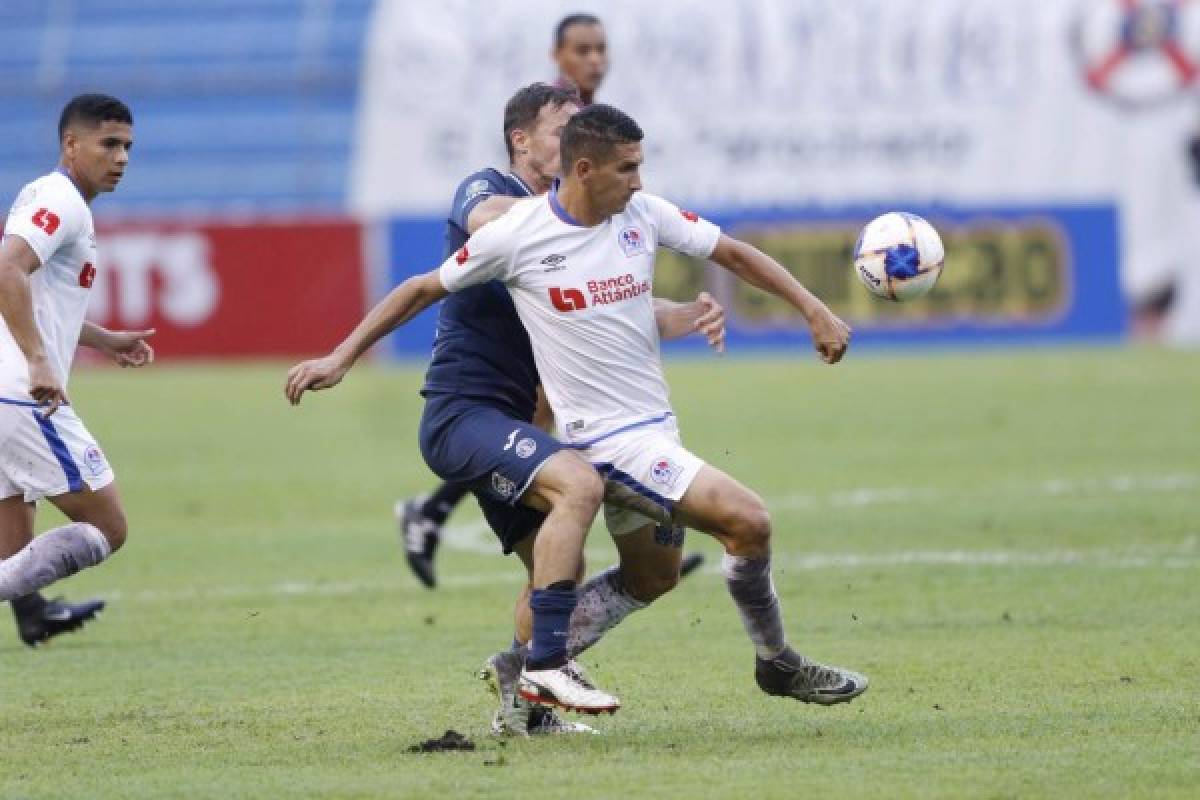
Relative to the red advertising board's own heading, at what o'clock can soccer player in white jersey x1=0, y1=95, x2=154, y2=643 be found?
The soccer player in white jersey is roughly at 12 o'clock from the red advertising board.

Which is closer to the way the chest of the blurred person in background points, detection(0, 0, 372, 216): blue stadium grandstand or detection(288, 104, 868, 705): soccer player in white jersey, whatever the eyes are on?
the soccer player in white jersey

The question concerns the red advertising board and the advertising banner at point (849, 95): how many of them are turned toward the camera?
2

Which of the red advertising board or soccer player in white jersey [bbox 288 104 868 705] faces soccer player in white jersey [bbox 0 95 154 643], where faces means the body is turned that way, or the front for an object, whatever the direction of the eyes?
the red advertising board

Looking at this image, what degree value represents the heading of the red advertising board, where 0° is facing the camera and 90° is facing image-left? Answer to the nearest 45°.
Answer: approximately 0°

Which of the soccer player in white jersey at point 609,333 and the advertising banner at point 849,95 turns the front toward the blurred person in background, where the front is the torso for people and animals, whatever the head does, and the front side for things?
the advertising banner

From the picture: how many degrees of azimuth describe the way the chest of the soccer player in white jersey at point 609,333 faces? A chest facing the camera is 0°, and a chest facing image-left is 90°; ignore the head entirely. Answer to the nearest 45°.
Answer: approximately 315°

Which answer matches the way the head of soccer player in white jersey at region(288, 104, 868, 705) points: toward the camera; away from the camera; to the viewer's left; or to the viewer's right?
to the viewer's right

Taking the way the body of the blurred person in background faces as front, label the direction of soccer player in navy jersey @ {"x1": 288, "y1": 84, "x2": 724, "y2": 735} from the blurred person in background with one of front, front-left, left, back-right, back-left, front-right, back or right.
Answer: front-right
